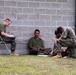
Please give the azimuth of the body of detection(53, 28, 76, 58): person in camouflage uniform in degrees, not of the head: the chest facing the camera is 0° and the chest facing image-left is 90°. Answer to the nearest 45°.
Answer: approximately 90°

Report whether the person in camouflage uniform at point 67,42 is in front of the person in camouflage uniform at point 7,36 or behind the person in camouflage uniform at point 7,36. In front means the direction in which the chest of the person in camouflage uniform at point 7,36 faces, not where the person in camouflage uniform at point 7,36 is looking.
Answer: in front

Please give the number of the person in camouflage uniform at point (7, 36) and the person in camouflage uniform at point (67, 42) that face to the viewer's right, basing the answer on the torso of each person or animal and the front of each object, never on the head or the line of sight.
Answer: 1

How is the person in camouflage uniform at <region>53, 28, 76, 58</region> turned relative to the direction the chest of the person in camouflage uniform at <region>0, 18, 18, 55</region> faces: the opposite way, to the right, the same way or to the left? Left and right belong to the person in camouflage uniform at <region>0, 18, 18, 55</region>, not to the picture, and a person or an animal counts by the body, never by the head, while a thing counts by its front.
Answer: the opposite way

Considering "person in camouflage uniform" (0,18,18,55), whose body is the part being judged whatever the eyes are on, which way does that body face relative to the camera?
to the viewer's right

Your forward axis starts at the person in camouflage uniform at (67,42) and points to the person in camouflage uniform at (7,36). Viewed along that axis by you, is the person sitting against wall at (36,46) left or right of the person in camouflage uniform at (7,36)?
right

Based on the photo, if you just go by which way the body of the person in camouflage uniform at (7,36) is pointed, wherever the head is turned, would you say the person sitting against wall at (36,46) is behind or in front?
in front
